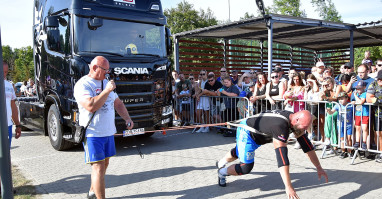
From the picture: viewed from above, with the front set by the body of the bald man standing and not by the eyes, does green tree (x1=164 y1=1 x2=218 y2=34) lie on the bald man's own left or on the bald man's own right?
on the bald man's own left

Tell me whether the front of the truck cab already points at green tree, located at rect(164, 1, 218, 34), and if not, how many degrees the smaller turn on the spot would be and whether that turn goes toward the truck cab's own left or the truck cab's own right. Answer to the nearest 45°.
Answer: approximately 135° to the truck cab's own left

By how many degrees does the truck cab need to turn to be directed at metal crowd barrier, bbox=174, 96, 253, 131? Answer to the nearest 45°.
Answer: approximately 90° to its left

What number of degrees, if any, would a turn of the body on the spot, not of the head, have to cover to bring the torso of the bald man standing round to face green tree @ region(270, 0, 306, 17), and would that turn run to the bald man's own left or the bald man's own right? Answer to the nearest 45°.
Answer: approximately 90° to the bald man's own left

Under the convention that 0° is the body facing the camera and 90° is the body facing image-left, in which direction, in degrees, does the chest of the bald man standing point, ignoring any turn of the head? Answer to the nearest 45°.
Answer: approximately 315°

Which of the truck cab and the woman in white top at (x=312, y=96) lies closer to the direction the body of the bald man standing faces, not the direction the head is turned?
the woman in white top

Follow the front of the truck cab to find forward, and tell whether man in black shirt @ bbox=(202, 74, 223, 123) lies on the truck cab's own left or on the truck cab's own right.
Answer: on the truck cab's own left

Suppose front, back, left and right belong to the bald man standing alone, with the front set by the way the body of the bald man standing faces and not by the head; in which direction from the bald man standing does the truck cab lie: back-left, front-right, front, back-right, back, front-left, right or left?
back-left

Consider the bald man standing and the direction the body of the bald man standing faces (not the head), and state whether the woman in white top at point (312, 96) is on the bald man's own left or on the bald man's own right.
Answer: on the bald man's own left

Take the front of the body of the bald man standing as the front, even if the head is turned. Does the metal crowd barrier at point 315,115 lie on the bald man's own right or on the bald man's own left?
on the bald man's own left

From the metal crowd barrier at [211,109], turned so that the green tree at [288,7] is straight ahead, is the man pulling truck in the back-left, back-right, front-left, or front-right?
back-right

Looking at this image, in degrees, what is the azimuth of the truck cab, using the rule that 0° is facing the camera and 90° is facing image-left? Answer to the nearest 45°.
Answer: approximately 315°
